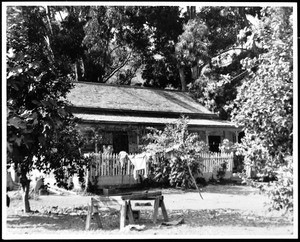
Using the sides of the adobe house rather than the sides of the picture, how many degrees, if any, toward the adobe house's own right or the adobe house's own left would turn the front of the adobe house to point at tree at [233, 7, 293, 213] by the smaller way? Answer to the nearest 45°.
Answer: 0° — it already faces it

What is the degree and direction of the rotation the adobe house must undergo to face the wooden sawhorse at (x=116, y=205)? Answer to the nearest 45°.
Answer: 0° — it already faces it

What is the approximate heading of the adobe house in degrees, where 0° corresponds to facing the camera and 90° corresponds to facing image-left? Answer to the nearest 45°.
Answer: approximately 0°

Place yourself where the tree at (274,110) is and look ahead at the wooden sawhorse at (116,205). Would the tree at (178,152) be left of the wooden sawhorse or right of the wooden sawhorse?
right

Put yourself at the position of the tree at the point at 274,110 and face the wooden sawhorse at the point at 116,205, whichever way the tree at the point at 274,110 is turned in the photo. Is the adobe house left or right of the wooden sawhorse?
right

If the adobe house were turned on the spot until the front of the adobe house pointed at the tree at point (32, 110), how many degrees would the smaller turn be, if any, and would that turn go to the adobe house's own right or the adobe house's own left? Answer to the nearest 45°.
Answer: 0° — it already faces it
